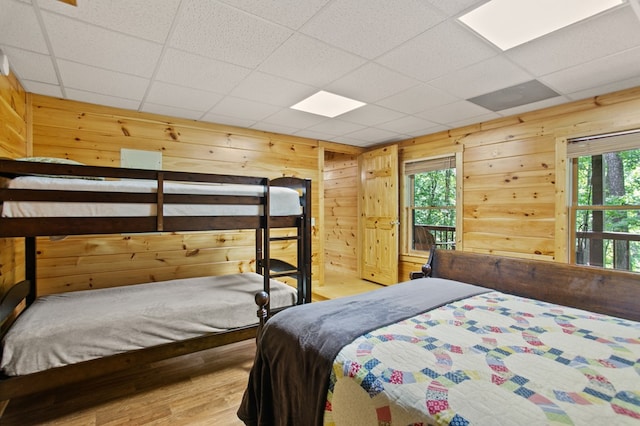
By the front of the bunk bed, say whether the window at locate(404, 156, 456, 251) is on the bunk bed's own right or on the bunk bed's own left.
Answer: on the bunk bed's own left

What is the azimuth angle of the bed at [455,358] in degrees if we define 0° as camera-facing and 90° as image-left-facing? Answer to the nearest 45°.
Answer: approximately 45°

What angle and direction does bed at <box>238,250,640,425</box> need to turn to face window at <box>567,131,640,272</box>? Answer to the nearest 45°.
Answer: approximately 180°

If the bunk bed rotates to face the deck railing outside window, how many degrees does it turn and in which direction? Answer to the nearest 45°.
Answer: approximately 45° to its left

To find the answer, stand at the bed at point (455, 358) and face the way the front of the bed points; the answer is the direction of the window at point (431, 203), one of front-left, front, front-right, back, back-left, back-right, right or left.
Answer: back-right

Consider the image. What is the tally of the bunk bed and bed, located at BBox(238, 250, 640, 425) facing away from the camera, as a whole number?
0
